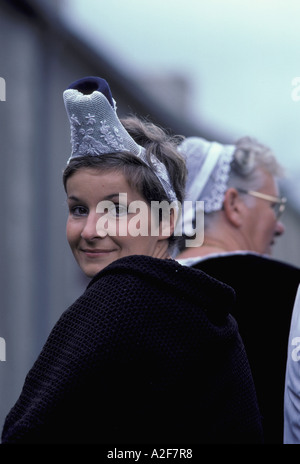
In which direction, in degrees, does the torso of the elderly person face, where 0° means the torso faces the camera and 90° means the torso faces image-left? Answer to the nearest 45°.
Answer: approximately 225°

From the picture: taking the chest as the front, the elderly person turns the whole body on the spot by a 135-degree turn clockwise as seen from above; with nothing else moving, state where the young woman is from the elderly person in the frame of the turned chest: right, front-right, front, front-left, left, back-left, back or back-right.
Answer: front
